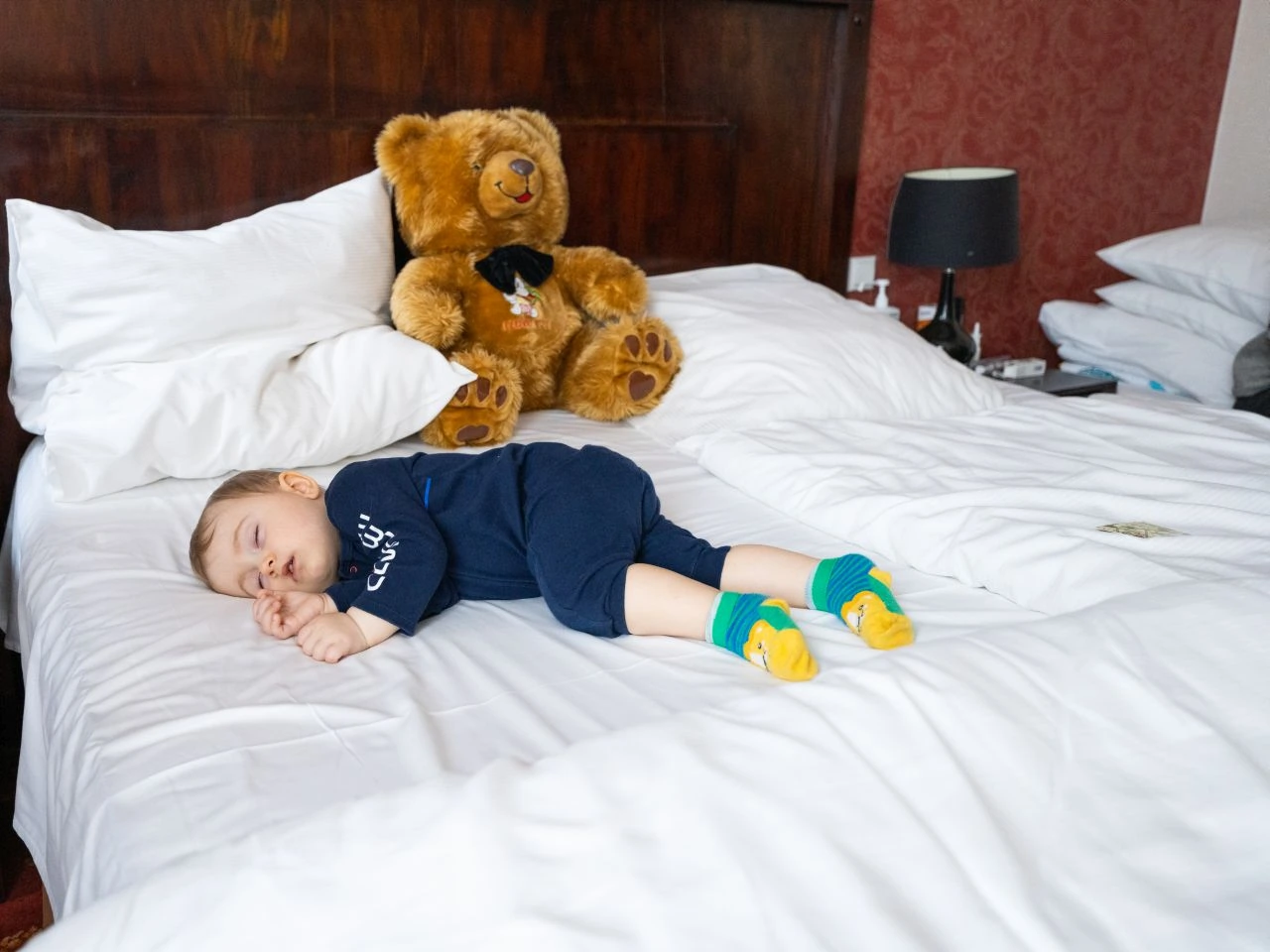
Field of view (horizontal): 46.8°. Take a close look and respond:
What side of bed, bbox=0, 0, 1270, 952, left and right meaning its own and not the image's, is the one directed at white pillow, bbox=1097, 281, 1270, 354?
left

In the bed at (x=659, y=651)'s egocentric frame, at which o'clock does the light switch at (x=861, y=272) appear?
The light switch is roughly at 8 o'clock from the bed.

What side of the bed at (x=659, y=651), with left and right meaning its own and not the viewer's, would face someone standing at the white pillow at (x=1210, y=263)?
left

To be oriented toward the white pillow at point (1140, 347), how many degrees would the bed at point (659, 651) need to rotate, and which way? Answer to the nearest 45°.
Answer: approximately 90° to its left

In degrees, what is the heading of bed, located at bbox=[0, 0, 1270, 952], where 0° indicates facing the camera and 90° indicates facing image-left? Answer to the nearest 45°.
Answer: approximately 315°
